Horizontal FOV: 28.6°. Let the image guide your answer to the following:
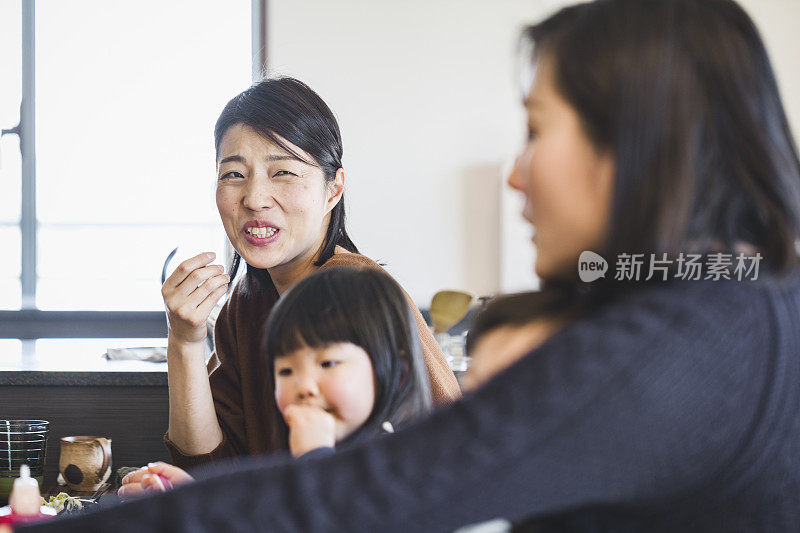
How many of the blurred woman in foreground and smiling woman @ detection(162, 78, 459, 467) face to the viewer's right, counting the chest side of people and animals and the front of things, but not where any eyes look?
0

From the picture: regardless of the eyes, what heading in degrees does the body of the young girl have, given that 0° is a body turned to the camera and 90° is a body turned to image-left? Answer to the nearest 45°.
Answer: approximately 45°

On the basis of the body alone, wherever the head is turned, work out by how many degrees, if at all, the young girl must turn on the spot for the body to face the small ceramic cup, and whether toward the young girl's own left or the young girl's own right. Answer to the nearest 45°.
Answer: approximately 90° to the young girl's own right

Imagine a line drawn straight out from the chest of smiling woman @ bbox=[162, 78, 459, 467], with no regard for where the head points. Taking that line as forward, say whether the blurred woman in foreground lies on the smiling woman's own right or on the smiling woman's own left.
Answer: on the smiling woman's own left

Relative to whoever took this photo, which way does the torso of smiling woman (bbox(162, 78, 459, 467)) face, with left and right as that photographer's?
facing the viewer and to the left of the viewer

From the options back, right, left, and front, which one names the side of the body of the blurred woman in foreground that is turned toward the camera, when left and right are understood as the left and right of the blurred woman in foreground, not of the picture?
left
